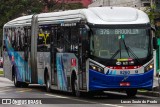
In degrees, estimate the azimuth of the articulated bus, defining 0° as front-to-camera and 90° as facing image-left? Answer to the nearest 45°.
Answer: approximately 315°
